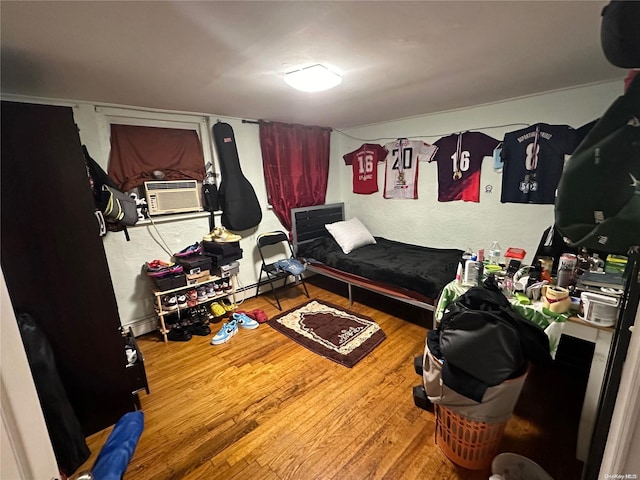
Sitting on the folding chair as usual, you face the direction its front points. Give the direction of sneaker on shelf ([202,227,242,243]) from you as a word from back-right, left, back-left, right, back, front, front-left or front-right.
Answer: right

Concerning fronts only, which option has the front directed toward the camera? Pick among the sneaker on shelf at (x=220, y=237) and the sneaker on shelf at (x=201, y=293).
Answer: the sneaker on shelf at (x=201, y=293)

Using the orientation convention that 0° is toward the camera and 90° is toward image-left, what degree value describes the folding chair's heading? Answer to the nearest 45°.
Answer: approximately 315°

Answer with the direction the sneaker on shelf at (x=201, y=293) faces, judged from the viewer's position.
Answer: facing the viewer

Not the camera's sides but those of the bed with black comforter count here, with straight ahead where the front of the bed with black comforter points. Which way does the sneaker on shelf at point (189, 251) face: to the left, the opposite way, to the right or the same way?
to the right

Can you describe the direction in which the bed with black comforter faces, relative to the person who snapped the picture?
facing the viewer and to the right of the viewer

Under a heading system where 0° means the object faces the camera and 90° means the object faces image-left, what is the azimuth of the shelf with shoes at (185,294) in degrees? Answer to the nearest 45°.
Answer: approximately 315°

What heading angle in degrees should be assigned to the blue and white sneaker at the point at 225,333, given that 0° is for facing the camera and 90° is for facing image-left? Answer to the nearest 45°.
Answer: approximately 45°

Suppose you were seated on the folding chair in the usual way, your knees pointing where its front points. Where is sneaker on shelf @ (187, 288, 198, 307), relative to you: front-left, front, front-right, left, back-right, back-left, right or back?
right

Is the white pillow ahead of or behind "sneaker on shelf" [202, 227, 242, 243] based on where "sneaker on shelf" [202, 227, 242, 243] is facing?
ahead

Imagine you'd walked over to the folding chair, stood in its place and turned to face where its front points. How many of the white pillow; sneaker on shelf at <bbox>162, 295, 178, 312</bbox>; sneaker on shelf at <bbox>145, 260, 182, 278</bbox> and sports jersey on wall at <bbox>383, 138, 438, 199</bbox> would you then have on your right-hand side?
2

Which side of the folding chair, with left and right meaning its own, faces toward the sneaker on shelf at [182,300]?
right

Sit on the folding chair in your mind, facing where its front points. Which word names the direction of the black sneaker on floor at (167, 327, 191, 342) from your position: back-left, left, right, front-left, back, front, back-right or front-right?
right

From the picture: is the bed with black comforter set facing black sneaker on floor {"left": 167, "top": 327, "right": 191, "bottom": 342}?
no
